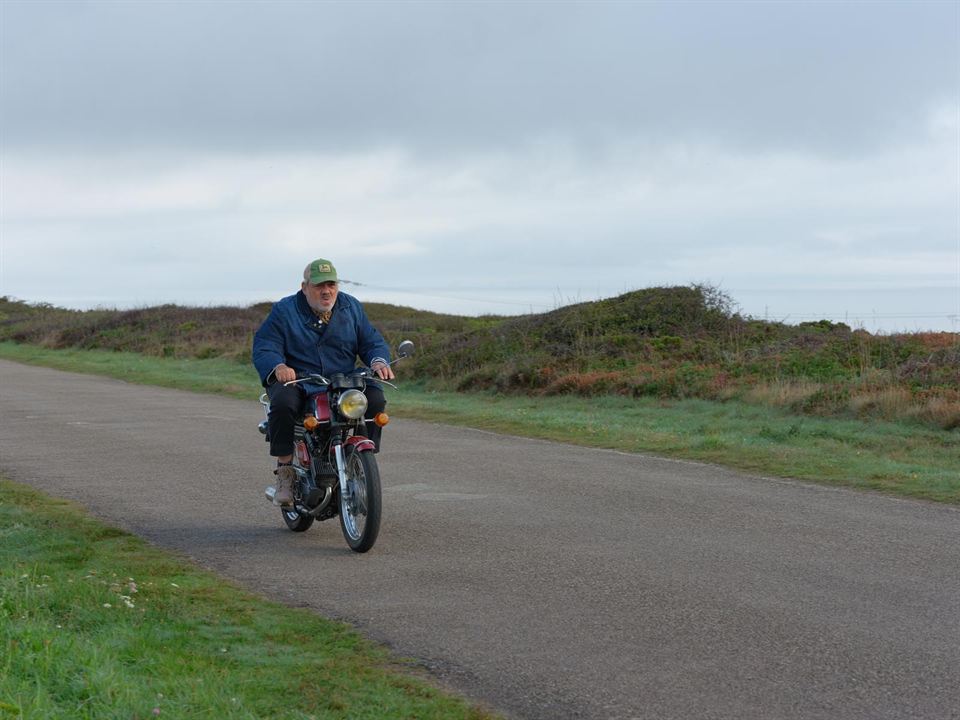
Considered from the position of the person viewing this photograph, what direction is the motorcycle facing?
facing the viewer and to the right of the viewer
